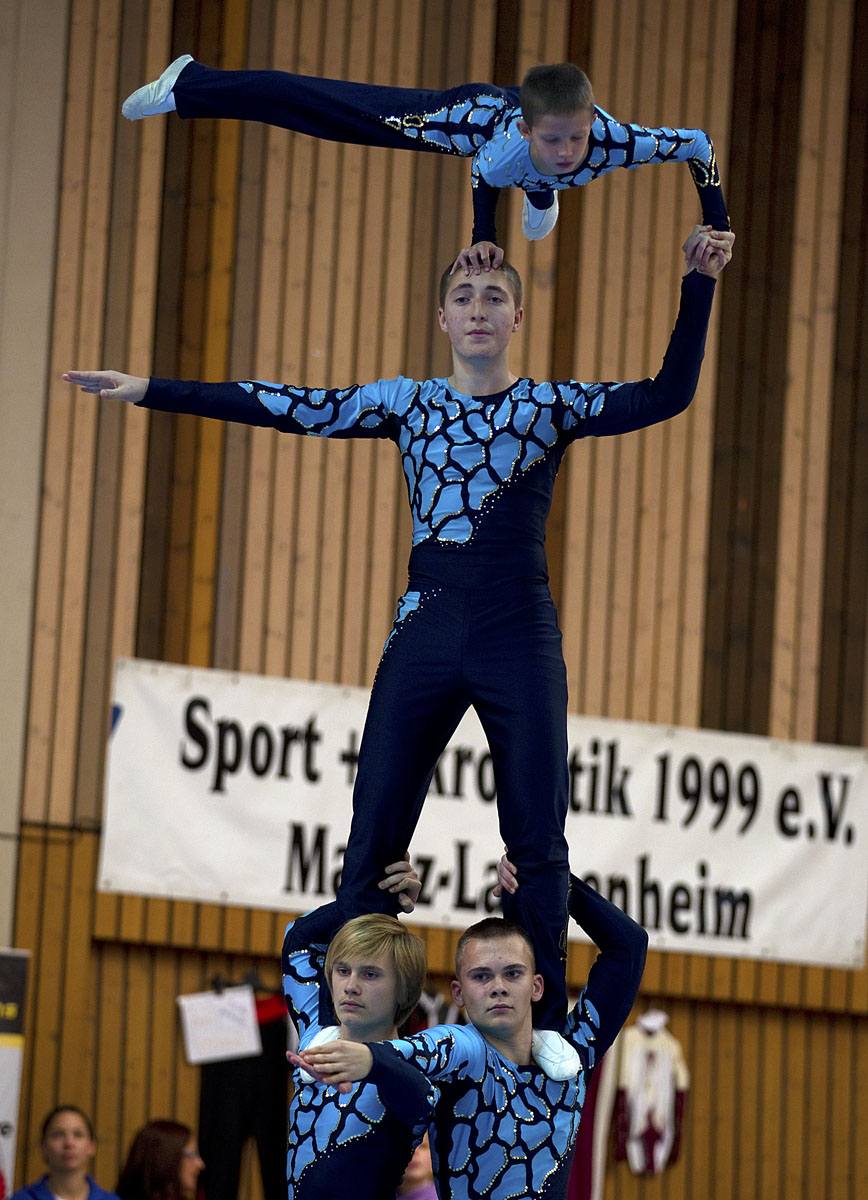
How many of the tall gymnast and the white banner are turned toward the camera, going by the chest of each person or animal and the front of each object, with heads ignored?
2

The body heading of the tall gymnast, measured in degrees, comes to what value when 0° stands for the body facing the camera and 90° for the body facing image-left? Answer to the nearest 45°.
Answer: approximately 0°

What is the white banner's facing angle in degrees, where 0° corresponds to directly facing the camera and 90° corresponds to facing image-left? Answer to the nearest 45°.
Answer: approximately 0°

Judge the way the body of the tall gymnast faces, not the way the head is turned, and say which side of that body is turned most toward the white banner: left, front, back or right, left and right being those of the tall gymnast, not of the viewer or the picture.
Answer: back
